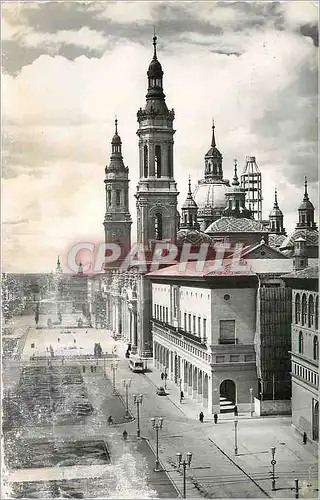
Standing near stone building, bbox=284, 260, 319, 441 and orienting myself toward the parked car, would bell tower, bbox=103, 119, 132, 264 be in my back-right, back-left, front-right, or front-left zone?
front-right

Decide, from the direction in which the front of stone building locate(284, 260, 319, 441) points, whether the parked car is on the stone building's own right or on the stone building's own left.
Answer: on the stone building's own right

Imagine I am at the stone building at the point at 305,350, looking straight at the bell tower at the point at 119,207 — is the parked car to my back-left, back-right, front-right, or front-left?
front-left

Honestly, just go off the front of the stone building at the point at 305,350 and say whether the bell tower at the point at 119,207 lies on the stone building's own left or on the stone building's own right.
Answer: on the stone building's own right

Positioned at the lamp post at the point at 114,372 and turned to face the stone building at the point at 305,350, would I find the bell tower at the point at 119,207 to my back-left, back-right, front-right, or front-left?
back-left

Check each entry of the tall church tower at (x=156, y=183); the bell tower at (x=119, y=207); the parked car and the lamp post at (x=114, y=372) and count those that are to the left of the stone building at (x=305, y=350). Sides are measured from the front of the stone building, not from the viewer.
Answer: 0

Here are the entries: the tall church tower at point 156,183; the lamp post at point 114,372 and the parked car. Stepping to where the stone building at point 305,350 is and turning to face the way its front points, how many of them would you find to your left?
0

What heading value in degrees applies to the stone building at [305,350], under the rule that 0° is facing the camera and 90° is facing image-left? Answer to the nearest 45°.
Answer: approximately 45°

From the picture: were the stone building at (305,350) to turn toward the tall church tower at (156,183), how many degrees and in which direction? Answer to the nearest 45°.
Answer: approximately 90° to its right
